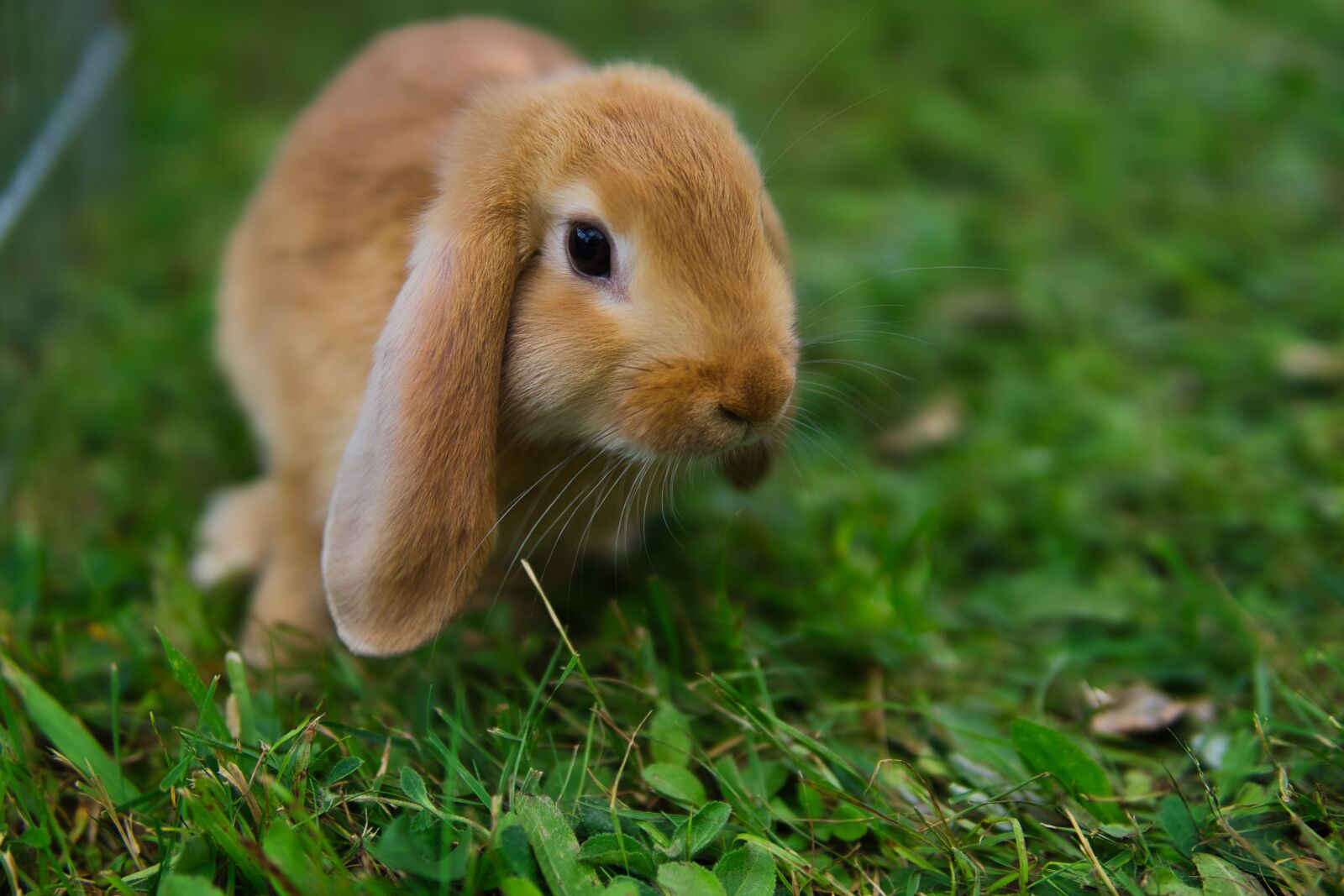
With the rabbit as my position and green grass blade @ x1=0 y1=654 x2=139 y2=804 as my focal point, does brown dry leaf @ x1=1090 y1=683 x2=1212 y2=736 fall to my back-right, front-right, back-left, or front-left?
back-left

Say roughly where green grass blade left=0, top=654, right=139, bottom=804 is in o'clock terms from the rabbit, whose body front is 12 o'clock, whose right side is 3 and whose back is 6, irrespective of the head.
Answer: The green grass blade is roughly at 4 o'clock from the rabbit.

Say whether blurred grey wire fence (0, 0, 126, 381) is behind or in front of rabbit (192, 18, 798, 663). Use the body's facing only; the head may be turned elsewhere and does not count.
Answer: behind

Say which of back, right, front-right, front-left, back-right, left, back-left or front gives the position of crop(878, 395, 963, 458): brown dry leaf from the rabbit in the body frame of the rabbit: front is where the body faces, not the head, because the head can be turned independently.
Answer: left

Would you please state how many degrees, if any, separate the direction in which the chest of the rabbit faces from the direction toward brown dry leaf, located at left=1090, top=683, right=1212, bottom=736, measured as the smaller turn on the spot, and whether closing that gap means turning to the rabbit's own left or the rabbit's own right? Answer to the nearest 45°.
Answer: approximately 45° to the rabbit's own left

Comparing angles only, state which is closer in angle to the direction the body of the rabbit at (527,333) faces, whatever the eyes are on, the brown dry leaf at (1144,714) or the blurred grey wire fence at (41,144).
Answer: the brown dry leaf
